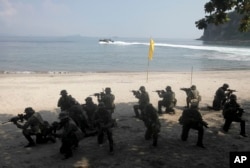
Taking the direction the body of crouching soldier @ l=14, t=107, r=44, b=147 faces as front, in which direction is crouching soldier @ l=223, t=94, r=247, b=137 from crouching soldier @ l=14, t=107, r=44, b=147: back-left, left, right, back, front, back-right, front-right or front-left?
back

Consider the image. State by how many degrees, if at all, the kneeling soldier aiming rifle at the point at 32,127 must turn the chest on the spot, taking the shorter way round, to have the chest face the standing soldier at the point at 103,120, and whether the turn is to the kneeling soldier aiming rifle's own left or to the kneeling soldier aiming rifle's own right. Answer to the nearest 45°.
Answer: approximately 135° to the kneeling soldier aiming rifle's own left

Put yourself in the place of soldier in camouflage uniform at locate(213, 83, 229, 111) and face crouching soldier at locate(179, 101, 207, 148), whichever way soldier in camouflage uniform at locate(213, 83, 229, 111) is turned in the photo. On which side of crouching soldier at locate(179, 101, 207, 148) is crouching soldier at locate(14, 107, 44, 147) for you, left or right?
right

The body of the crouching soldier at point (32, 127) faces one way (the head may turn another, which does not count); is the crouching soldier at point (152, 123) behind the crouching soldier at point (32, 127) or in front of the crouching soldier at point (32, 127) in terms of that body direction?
behind

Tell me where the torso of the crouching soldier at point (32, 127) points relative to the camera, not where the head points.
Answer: to the viewer's left

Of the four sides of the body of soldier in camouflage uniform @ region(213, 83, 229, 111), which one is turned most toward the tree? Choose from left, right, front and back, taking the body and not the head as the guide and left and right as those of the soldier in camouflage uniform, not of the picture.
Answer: right

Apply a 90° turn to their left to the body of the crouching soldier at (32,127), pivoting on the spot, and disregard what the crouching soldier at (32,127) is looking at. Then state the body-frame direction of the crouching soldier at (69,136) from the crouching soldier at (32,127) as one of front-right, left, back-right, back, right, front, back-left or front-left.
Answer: front-left
